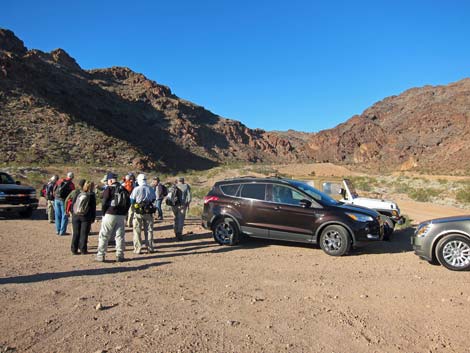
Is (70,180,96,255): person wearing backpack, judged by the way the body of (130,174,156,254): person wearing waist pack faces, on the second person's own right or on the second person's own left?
on the second person's own left

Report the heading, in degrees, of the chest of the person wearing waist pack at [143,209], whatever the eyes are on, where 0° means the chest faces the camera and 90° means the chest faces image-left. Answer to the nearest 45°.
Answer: approximately 180°

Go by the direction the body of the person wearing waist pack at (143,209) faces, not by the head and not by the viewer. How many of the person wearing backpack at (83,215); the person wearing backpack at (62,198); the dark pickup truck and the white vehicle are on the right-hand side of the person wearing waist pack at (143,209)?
1

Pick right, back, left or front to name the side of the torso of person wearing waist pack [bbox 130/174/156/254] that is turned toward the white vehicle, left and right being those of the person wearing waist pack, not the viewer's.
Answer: right

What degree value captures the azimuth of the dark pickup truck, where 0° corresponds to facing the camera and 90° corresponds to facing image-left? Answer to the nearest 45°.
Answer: approximately 315°

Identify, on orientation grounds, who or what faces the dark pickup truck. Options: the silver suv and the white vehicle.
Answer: the silver suv

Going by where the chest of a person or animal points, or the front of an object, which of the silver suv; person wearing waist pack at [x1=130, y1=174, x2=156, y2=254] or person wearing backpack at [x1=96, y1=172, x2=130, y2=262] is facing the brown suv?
the silver suv

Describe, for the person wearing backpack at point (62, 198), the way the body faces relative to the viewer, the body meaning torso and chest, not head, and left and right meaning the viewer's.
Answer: facing away from the viewer and to the right of the viewer

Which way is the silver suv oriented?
to the viewer's left

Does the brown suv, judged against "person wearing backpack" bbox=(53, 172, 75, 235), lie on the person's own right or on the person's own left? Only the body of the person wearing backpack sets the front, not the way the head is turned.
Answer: on the person's own right

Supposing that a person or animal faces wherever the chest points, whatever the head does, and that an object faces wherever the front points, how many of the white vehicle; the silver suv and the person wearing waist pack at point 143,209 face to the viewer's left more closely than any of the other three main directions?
1

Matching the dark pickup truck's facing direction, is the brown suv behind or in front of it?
in front

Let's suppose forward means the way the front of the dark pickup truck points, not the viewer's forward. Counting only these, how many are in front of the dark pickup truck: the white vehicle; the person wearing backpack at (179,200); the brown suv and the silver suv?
4

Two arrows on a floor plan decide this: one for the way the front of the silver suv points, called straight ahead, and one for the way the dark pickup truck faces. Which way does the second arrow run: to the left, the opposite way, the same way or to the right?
the opposite way
